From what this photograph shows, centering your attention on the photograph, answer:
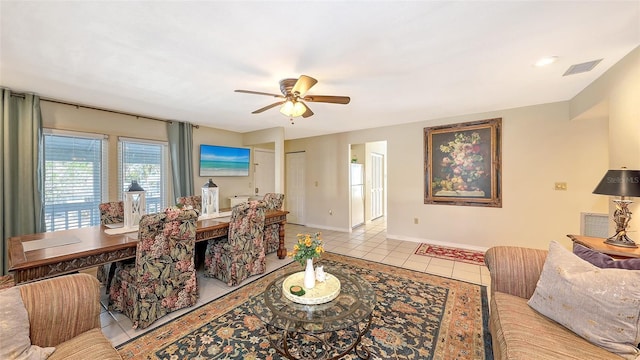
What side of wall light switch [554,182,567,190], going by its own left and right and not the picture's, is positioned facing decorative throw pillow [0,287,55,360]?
front

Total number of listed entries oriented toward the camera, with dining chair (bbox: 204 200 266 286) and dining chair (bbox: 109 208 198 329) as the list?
0

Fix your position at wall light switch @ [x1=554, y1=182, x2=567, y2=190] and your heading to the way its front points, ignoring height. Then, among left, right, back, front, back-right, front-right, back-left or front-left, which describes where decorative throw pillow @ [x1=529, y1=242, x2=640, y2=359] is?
front

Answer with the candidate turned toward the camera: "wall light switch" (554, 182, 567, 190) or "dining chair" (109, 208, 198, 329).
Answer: the wall light switch

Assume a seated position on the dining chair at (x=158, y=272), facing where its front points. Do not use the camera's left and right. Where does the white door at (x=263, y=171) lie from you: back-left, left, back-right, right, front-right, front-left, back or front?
right

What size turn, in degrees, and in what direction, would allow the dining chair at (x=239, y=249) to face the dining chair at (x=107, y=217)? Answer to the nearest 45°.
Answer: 0° — it already faces it

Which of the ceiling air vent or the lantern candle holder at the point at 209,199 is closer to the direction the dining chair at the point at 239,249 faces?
the lantern candle holder

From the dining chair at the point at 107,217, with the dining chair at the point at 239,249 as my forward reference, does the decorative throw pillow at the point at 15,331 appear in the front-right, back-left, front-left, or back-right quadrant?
front-right

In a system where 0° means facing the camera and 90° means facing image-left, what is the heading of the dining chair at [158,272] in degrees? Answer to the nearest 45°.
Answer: approximately 135°

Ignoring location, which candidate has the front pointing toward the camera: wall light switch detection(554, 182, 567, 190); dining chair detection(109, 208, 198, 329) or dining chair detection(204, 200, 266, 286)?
the wall light switch

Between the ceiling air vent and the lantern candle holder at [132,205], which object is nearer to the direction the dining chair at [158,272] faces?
the lantern candle holder

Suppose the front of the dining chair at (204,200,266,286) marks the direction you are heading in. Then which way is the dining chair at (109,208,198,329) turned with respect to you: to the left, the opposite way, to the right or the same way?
the same way

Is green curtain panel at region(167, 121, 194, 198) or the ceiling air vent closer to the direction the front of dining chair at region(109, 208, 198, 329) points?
the green curtain panel

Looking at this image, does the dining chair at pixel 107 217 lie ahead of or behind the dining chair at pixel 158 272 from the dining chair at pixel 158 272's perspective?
ahead

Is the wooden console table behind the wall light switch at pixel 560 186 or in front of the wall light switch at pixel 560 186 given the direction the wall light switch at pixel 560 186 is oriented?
in front

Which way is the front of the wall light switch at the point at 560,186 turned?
toward the camera
